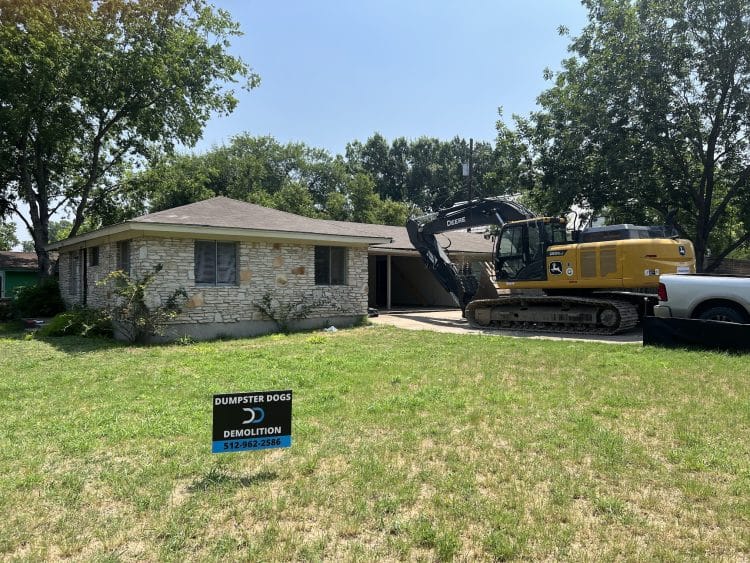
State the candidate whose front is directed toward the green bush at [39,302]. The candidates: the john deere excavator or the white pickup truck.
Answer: the john deere excavator

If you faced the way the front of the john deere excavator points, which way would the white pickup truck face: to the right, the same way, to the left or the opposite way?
the opposite way

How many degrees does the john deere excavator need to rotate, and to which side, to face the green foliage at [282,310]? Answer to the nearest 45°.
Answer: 0° — it already faces it

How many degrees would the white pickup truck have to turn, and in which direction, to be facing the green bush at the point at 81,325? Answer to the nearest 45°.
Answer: approximately 180°

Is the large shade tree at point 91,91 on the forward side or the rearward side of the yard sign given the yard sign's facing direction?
on the rearward side

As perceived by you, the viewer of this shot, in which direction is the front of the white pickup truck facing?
facing to the right of the viewer

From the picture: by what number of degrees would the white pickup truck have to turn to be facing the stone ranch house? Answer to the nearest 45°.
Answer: approximately 180°

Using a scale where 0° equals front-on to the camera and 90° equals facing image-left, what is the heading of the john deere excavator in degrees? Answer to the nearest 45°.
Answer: approximately 90°

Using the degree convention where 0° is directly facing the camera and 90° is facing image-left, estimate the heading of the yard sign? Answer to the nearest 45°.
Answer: approximately 0°

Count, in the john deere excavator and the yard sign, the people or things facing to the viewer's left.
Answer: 1

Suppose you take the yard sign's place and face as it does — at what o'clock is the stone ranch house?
The stone ranch house is roughly at 6 o'clock from the yard sign.
